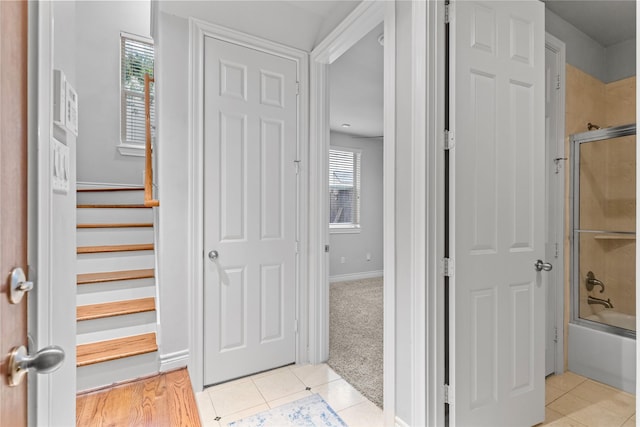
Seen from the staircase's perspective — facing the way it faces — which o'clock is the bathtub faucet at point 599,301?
The bathtub faucet is roughly at 10 o'clock from the staircase.

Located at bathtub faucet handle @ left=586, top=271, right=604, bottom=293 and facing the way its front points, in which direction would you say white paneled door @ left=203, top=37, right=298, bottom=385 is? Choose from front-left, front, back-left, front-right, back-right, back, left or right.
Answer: right

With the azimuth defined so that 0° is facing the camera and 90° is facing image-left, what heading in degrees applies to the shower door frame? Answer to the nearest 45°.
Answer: approximately 45°

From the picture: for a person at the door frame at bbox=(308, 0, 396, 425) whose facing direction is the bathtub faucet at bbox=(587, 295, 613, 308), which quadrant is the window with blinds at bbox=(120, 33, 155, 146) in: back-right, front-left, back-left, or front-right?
back-left

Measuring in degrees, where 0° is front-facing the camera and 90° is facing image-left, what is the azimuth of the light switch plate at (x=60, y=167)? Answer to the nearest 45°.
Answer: approximately 315°

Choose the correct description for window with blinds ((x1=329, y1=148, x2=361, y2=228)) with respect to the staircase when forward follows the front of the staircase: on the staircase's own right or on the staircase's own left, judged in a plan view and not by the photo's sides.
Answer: on the staircase's own left

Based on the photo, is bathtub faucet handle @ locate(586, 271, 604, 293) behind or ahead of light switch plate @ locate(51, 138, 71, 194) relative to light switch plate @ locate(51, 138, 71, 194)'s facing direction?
ahead

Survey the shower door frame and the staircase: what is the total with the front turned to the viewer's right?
0

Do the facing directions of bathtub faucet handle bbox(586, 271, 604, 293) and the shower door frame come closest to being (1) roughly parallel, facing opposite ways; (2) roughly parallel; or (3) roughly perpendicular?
roughly perpendicular

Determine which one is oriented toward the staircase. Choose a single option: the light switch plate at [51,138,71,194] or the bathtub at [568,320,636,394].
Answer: the bathtub
